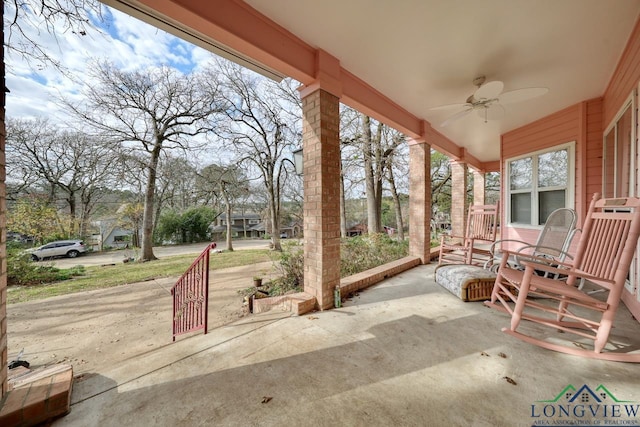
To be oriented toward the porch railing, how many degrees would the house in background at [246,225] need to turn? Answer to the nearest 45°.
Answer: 0° — it already faces it

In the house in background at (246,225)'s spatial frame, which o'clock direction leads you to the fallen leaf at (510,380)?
The fallen leaf is roughly at 12 o'clock from the house in background.

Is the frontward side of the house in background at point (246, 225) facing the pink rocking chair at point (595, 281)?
yes

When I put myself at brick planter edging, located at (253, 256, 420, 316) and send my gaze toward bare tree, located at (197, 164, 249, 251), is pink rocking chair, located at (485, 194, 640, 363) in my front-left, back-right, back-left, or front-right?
back-right

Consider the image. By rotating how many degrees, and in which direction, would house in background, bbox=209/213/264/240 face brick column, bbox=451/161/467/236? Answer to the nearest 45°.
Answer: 0° — it already faces it

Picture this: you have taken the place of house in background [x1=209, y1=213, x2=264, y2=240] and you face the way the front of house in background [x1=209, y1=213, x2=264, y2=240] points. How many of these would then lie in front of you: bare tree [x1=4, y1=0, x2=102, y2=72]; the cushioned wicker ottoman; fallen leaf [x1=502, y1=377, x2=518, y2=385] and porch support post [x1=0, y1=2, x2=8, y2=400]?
4

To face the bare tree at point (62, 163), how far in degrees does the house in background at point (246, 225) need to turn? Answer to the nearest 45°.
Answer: approximately 45° to its right

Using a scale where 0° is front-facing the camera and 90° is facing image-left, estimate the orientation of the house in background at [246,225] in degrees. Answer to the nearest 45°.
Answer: approximately 0°

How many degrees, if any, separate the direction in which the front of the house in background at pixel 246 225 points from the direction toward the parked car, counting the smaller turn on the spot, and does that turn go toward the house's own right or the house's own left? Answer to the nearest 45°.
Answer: approximately 45° to the house's own right

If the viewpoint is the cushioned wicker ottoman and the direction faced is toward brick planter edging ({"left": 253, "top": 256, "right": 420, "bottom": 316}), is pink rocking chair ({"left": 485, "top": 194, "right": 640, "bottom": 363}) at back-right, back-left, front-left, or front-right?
back-left

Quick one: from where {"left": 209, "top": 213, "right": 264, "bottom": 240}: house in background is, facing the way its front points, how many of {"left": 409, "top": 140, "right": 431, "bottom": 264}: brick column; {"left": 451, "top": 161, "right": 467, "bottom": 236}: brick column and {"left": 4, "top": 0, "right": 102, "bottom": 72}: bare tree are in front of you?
3

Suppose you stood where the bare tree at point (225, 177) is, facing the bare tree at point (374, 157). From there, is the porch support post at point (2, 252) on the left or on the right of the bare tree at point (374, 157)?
right
